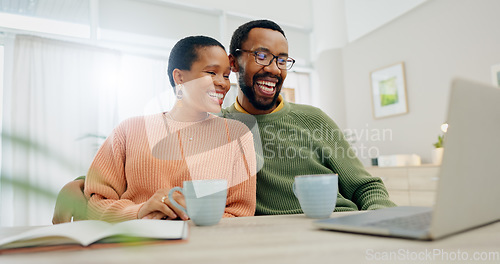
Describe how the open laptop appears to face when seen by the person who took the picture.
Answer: facing away from the viewer and to the left of the viewer

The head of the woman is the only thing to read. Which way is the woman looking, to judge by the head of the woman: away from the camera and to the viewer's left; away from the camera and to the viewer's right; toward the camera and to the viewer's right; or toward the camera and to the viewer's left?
toward the camera and to the viewer's right

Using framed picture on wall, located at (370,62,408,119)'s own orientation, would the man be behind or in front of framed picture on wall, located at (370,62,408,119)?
in front

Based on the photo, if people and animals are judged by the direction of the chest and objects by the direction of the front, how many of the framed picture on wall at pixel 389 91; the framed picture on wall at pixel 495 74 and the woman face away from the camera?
0

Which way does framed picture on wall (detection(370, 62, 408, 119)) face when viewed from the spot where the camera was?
facing the viewer and to the left of the viewer

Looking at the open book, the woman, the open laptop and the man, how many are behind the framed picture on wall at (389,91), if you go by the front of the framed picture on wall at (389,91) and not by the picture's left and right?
0

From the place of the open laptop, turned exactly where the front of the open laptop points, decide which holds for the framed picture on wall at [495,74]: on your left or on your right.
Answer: on your right

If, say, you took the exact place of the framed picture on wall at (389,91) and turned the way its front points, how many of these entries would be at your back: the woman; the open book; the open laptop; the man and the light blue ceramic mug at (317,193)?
0

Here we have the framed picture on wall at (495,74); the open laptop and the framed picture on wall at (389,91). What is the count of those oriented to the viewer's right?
0

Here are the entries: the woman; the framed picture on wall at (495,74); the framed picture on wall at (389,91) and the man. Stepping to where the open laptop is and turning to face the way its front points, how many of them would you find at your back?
0

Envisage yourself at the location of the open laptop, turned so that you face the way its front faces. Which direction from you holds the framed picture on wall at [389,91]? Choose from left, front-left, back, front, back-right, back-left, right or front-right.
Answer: front-right

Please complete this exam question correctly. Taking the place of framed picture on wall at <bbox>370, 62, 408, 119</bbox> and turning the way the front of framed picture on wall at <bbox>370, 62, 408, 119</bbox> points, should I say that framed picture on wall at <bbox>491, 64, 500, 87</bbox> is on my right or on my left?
on my left

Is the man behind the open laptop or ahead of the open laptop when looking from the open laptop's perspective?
ahead

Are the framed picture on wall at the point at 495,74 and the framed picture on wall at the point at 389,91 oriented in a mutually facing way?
no

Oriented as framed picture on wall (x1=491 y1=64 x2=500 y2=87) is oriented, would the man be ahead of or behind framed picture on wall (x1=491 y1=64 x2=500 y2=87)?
ahead

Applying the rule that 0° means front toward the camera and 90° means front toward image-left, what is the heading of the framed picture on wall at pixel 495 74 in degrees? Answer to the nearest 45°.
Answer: approximately 45°

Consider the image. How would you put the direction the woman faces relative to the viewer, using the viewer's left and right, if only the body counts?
facing the viewer and to the right of the viewer

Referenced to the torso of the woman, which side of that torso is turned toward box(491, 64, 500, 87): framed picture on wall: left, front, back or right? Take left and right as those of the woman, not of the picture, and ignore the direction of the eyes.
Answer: left

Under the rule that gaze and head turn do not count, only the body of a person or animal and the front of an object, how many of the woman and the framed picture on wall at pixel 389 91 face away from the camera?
0
